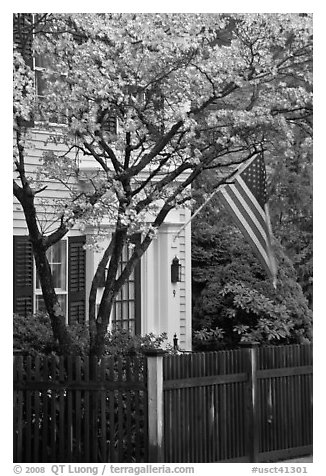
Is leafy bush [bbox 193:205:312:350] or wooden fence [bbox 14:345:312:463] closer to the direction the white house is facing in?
the wooden fence

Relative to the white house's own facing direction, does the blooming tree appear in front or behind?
in front

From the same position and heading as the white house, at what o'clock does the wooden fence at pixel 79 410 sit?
The wooden fence is roughly at 12 o'clock from the white house.

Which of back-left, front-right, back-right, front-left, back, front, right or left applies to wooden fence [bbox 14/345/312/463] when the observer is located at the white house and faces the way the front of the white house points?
front

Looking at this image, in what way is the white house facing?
toward the camera

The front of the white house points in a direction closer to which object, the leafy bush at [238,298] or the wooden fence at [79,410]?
the wooden fence

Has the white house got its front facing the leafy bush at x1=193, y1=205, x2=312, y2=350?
no

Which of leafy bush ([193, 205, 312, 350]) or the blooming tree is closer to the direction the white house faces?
the blooming tree

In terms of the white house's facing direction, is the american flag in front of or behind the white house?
in front
